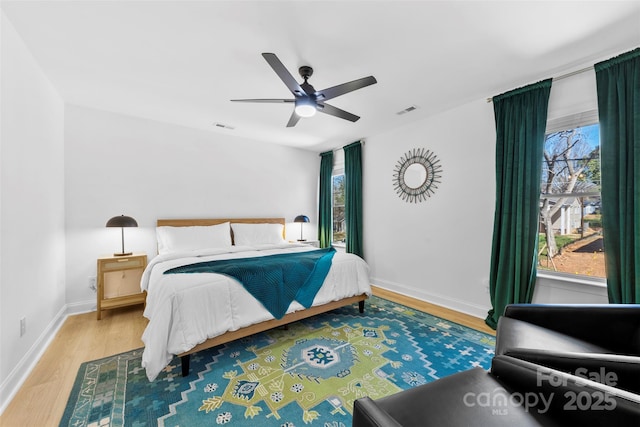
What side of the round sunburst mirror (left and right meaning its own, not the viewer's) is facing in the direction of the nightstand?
front

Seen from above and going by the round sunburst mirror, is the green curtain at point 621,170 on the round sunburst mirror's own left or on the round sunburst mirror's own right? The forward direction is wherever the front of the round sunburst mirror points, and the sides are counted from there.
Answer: on the round sunburst mirror's own left

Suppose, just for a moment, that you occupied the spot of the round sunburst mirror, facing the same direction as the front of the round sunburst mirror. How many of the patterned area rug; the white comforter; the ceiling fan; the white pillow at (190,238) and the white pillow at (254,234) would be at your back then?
0

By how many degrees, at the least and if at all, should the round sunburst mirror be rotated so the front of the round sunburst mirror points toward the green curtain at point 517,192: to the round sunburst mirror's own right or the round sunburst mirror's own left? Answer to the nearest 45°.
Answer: approximately 90° to the round sunburst mirror's own left

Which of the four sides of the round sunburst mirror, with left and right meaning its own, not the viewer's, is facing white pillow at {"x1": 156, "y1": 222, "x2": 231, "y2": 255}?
front

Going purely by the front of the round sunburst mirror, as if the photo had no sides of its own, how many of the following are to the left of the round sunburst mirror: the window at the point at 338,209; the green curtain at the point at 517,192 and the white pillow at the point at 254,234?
1

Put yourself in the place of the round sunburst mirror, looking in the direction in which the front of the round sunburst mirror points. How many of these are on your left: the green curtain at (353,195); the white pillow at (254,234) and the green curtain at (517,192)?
1

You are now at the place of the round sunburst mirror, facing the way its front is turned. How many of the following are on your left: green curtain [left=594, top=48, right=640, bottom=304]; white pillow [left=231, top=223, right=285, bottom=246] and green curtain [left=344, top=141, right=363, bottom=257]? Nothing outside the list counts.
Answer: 1

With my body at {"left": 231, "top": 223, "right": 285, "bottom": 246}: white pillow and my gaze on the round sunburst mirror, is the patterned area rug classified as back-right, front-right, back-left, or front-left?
front-right

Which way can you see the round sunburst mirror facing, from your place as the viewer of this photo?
facing the viewer and to the left of the viewer

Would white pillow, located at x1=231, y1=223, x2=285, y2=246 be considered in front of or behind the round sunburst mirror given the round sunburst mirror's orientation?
in front

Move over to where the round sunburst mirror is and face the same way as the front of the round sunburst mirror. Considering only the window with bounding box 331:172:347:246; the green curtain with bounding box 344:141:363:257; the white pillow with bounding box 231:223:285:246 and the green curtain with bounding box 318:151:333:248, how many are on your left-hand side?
0

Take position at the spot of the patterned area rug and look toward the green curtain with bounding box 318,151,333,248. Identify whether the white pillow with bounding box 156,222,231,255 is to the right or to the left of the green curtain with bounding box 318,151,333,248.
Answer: left

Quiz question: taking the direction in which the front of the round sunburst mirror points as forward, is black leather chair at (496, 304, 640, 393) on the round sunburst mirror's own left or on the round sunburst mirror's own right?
on the round sunburst mirror's own left

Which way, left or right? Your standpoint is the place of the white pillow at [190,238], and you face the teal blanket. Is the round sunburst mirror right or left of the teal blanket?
left

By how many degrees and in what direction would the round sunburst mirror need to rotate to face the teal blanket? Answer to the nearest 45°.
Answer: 0° — it already faces it

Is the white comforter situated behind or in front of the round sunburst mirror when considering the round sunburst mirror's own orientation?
in front

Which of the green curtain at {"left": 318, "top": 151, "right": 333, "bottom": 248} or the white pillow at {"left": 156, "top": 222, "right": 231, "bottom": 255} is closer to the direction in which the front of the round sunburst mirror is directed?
the white pillow

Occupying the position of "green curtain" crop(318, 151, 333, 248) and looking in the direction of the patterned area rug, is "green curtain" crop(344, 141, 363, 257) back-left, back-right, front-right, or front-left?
front-left

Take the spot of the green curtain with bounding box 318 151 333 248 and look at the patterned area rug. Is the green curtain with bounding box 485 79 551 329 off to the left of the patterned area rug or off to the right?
left

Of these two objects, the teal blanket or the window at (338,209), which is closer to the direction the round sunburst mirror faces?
the teal blanket

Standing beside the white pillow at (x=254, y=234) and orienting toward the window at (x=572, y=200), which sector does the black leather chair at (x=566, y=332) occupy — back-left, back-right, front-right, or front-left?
front-right

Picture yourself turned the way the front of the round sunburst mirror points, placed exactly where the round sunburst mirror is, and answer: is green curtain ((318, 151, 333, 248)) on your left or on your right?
on your right
